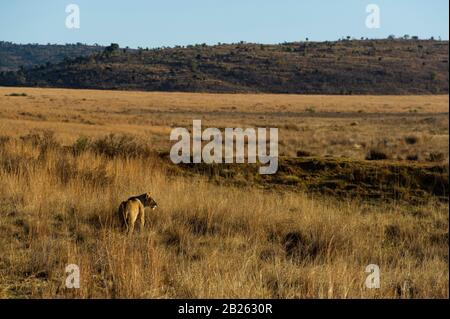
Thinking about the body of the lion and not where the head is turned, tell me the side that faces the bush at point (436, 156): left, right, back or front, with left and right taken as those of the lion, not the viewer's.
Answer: front

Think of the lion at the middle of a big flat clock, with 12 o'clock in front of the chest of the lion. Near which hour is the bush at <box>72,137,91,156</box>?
The bush is roughly at 10 o'clock from the lion.

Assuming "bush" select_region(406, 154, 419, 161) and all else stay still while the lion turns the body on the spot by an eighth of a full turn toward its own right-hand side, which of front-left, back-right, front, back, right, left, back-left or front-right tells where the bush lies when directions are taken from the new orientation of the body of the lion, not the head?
front-left

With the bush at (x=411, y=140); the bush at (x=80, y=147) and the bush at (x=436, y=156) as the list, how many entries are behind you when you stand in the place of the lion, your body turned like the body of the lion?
0

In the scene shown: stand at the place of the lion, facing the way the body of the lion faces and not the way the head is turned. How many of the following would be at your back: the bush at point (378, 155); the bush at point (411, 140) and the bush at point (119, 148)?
0

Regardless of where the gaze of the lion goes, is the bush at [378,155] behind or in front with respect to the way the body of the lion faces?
in front

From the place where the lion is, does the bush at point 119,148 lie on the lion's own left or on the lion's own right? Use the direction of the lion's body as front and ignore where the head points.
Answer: on the lion's own left

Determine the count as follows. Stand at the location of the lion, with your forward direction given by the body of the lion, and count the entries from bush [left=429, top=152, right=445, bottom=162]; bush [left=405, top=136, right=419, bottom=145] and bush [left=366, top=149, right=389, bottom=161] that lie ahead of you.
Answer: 3

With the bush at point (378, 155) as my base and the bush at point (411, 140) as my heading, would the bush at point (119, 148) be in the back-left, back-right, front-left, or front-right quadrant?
back-left

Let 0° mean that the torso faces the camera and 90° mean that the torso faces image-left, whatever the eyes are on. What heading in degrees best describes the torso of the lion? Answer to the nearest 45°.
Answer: approximately 225°

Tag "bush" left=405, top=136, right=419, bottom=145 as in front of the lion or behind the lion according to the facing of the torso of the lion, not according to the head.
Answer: in front

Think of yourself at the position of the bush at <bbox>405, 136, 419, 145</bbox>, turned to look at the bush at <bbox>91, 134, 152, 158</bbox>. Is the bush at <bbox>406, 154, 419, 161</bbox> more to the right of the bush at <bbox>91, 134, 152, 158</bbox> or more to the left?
left
